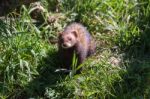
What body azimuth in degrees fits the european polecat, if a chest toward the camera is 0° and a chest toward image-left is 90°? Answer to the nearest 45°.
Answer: approximately 45°
